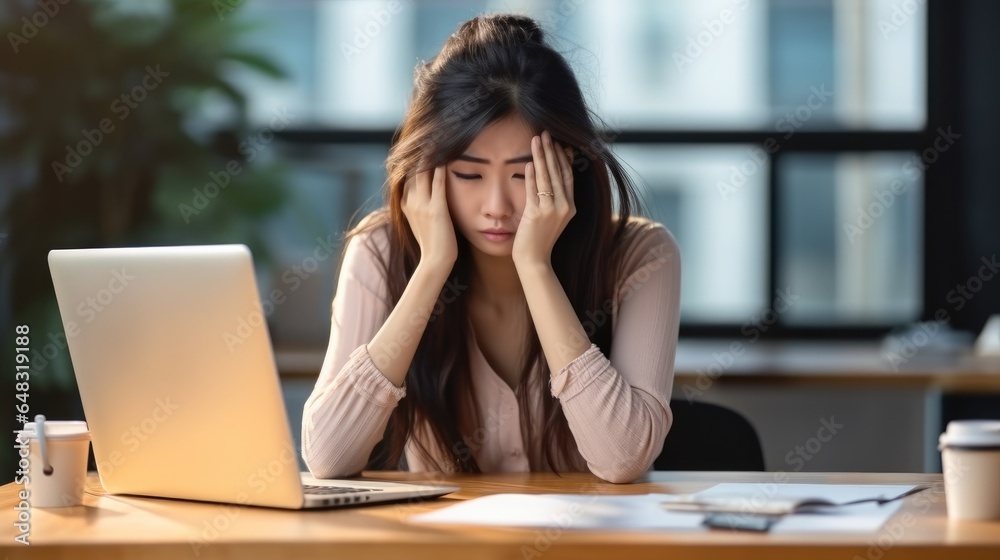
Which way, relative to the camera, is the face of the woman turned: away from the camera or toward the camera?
toward the camera

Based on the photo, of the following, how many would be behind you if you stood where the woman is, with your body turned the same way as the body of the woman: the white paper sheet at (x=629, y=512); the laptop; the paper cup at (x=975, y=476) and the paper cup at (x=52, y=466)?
0

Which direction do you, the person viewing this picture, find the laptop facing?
facing away from the viewer and to the right of the viewer

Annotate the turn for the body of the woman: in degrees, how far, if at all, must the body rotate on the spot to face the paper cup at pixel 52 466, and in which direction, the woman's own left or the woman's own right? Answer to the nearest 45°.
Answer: approximately 45° to the woman's own right

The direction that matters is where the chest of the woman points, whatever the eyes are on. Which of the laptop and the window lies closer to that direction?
the laptop

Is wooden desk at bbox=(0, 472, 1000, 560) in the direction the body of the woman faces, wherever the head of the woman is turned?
yes

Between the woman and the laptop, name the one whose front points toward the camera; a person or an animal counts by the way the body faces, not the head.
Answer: the woman

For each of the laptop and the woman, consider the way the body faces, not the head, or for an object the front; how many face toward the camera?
1

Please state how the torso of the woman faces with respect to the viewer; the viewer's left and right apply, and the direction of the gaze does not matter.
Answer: facing the viewer

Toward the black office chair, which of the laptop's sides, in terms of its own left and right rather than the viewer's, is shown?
front

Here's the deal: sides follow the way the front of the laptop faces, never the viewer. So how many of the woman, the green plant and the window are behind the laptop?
0

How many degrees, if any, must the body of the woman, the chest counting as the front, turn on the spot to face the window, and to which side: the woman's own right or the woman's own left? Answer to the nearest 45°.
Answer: approximately 180°
